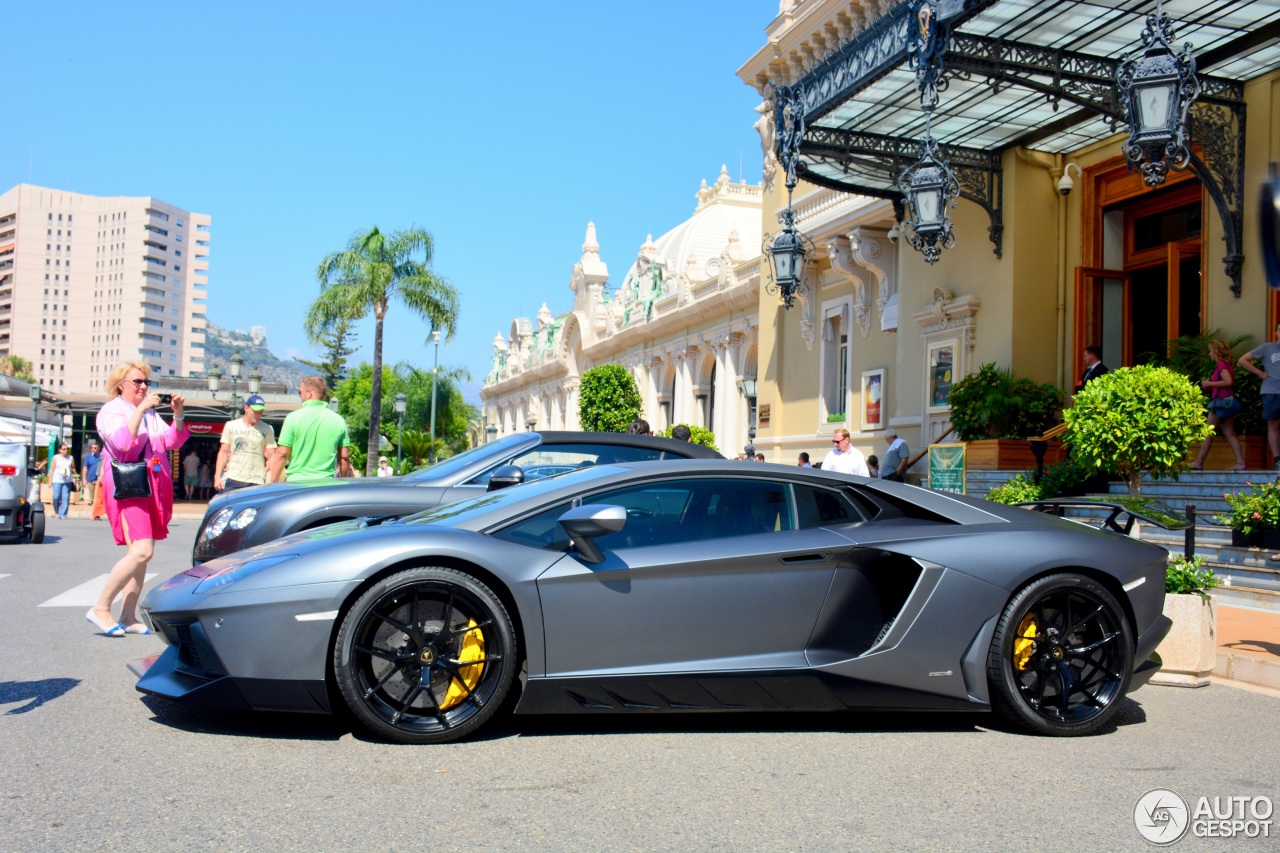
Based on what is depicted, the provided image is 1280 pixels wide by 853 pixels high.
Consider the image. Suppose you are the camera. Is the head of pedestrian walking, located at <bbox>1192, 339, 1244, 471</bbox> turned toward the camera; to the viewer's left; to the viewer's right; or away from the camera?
to the viewer's left

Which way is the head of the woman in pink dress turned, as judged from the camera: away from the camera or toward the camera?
toward the camera

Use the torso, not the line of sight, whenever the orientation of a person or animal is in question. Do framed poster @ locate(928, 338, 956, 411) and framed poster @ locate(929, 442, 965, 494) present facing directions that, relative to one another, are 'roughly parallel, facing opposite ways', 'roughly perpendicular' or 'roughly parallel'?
roughly parallel

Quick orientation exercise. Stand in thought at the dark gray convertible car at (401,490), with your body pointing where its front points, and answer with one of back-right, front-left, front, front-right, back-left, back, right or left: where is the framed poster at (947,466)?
back

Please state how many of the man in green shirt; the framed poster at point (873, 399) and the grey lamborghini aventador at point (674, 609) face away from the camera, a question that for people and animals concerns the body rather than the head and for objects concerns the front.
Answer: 1

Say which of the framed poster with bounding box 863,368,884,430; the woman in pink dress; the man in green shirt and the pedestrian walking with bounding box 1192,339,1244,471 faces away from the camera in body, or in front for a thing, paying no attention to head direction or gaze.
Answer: the man in green shirt

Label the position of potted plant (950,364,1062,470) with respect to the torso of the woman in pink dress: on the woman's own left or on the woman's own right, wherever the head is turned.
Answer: on the woman's own left

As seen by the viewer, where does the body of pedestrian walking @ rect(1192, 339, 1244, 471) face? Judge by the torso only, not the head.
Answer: to the viewer's left

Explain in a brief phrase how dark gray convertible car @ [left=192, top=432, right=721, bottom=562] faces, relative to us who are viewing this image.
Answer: facing the viewer and to the left of the viewer

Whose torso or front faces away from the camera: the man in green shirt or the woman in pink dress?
the man in green shirt

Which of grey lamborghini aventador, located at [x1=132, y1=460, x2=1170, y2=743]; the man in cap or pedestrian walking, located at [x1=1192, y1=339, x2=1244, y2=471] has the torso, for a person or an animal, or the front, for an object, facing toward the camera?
the man in cap

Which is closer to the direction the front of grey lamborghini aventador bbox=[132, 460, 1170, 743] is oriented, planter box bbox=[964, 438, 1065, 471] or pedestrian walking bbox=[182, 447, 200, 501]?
the pedestrian walking

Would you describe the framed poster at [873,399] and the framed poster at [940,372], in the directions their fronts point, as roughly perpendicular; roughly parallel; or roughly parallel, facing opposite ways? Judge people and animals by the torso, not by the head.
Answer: roughly parallel

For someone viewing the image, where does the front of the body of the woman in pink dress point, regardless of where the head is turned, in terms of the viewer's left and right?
facing the viewer and to the right of the viewer

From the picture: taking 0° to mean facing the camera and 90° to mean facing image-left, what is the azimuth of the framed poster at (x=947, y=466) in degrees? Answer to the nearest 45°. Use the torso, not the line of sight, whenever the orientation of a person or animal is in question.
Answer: approximately 45°

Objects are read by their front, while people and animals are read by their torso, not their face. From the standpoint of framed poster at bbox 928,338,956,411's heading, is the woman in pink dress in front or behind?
in front
